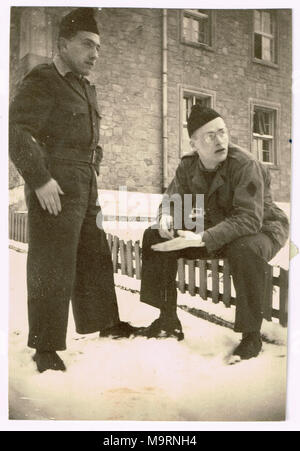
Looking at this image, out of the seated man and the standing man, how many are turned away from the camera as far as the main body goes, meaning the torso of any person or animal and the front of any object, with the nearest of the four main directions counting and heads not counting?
0

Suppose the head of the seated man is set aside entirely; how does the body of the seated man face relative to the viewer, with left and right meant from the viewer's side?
facing the viewer and to the left of the viewer

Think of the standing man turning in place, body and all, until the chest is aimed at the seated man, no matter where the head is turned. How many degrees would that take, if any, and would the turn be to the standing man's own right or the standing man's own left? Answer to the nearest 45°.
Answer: approximately 45° to the standing man's own left

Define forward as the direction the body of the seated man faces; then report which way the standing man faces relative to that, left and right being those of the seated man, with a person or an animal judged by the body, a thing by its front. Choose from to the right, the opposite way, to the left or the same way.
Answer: to the left

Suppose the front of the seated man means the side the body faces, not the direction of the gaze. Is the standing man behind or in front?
in front

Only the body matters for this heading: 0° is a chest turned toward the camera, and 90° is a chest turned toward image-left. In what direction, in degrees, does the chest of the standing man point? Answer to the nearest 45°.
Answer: approximately 315°
